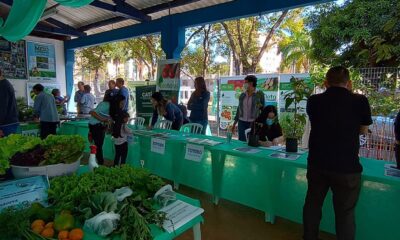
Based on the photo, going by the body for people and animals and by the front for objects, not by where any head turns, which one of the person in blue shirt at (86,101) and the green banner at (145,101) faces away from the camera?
the person in blue shirt

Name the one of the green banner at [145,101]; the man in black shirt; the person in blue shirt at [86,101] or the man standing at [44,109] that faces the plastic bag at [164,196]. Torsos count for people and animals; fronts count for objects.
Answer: the green banner

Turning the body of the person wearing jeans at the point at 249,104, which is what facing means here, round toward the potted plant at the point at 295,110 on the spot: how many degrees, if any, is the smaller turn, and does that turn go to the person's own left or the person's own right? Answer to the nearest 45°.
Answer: approximately 45° to the person's own left

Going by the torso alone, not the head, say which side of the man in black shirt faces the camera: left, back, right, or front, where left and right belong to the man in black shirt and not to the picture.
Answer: back

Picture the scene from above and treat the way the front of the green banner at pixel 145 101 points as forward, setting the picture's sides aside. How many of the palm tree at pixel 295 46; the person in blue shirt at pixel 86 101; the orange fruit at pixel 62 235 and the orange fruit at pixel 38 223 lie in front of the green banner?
2

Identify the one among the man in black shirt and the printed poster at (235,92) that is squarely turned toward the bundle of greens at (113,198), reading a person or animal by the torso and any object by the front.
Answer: the printed poster

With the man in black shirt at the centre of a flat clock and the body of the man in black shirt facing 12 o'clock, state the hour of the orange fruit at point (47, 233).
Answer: The orange fruit is roughly at 7 o'clock from the man in black shirt.

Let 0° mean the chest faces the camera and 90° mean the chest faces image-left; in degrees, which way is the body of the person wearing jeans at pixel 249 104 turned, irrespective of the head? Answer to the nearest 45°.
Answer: approximately 45°

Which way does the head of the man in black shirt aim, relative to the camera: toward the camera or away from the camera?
away from the camera

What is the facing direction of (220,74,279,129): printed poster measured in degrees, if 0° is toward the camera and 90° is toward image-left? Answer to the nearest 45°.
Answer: approximately 0°
